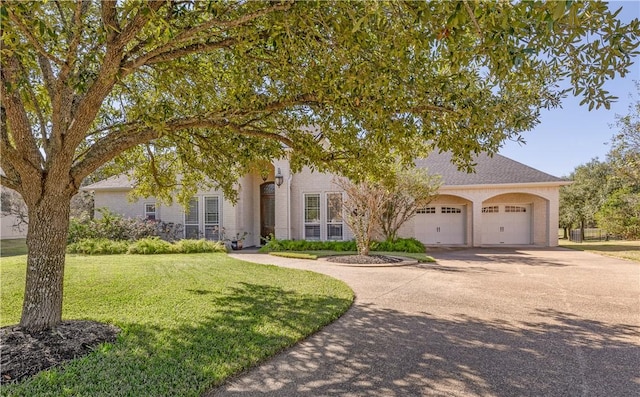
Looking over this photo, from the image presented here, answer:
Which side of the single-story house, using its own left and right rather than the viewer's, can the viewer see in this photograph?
front

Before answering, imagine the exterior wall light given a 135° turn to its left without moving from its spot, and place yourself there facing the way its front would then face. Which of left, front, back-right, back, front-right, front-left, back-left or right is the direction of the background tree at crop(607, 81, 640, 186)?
front-right

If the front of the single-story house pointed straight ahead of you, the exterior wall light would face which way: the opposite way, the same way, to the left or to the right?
the same way

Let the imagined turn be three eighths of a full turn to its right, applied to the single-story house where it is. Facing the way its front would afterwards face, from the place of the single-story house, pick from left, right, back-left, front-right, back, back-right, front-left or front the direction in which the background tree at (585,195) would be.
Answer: right

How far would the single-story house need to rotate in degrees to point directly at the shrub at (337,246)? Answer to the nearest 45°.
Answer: approximately 45° to its right

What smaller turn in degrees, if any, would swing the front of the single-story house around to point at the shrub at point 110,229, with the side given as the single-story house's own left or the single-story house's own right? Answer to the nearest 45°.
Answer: approximately 90° to the single-story house's own right

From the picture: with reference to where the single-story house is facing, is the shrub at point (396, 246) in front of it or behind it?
in front

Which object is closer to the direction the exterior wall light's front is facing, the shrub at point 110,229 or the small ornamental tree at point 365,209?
the small ornamental tree

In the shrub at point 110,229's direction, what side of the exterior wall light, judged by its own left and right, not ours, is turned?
right

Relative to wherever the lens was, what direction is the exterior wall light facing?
facing the viewer

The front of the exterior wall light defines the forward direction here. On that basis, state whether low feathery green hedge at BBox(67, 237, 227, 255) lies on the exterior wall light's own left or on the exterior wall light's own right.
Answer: on the exterior wall light's own right

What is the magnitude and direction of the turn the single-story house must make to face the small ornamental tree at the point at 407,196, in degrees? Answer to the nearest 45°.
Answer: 0° — it already faces it

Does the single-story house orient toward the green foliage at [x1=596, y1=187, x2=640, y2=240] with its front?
no
